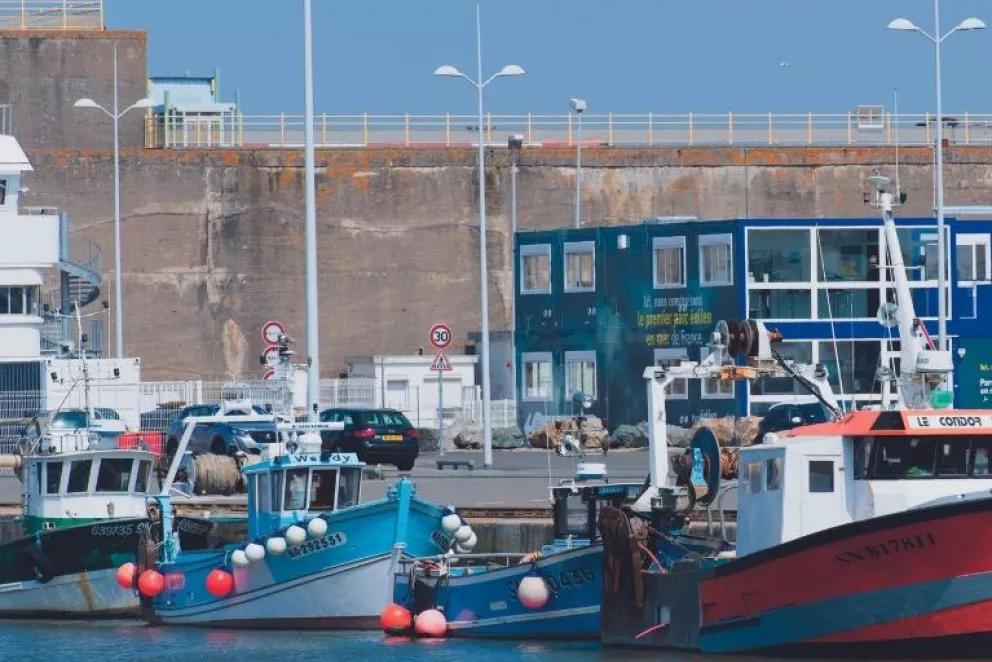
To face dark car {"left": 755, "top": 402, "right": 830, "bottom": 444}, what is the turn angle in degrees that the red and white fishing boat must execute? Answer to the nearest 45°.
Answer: approximately 135° to its left

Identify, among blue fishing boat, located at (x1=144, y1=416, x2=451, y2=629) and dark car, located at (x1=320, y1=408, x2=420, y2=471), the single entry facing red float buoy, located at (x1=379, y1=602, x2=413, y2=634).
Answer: the blue fishing boat

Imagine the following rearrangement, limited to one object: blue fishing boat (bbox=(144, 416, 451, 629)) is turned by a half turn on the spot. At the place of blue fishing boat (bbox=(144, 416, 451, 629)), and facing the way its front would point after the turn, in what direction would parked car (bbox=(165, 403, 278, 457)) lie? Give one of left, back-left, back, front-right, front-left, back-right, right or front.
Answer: front-right

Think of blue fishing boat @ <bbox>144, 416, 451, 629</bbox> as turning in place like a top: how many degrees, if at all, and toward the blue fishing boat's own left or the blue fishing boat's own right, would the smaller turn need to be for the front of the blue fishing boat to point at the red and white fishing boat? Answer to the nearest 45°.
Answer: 0° — it already faces it

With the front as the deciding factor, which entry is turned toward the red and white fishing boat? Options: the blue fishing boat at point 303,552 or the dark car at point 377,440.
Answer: the blue fishing boat

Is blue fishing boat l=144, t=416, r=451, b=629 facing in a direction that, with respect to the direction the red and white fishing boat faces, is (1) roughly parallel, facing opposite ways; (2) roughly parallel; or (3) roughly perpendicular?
roughly parallel

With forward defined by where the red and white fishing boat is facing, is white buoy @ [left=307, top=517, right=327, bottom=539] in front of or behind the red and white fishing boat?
behind

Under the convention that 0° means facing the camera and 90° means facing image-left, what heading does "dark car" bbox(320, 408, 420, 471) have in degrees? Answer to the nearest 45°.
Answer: approximately 135°

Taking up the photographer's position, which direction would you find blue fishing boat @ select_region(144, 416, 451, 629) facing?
facing the viewer and to the right of the viewer
